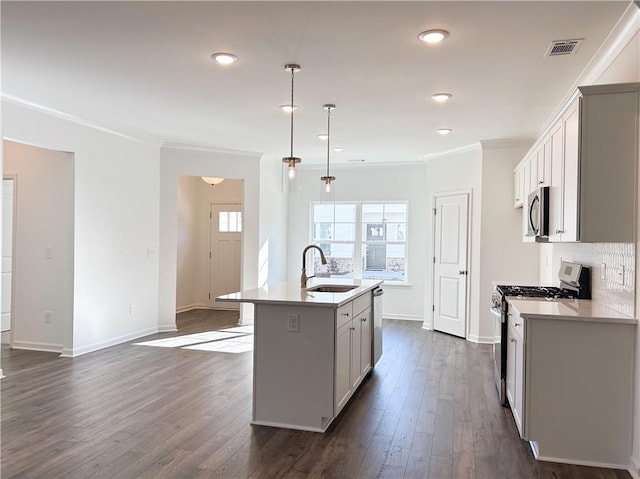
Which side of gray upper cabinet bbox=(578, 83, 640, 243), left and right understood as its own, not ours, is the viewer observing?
left

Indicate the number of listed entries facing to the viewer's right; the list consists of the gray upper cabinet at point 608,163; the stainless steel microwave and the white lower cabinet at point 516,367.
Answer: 0

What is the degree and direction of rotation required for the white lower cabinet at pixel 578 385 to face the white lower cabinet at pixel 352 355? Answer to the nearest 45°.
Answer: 0° — it already faces it

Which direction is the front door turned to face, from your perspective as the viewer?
facing the viewer

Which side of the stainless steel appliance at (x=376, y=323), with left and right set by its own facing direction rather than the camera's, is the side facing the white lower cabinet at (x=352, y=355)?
right

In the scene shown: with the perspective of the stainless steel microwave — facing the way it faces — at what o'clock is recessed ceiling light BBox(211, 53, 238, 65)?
The recessed ceiling light is roughly at 11 o'clock from the stainless steel microwave.

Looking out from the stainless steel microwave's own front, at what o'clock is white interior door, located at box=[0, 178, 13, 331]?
The white interior door is roughly at 12 o'clock from the stainless steel microwave.

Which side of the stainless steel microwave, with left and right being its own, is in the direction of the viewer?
left

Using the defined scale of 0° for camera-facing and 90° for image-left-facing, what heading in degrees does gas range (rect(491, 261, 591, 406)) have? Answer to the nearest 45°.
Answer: approximately 90°

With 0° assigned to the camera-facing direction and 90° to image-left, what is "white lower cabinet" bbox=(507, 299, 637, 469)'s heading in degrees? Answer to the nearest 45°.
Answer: approximately 90°

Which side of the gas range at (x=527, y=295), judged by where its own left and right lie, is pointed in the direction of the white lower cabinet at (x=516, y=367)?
left

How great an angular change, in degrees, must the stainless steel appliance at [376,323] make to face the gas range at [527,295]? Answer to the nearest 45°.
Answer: approximately 45° to its right

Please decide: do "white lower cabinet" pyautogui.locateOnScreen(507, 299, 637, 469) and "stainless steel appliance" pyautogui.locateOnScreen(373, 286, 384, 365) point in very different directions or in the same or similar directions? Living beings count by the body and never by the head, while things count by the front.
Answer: very different directions

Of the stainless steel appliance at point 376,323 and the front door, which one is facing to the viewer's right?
the stainless steel appliance

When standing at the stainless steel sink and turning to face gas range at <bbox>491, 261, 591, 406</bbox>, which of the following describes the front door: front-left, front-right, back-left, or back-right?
back-left

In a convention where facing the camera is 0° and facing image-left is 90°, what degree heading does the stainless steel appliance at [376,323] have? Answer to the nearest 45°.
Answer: approximately 270°
